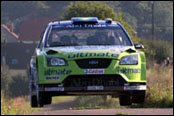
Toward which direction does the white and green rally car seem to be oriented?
toward the camera
